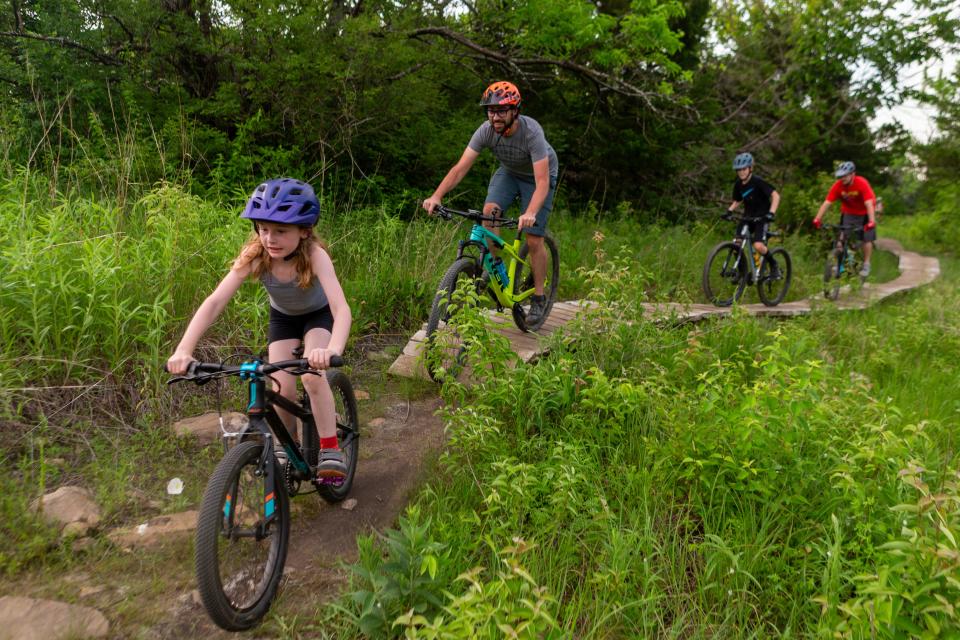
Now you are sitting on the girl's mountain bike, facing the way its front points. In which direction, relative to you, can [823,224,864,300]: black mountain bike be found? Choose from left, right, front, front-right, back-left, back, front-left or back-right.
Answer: back

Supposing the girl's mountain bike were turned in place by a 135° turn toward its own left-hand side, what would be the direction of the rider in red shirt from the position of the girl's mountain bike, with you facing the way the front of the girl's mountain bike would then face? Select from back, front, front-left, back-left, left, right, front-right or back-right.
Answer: front-left

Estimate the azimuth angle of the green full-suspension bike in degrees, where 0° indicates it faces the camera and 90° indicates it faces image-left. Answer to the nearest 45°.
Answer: approximately 45°

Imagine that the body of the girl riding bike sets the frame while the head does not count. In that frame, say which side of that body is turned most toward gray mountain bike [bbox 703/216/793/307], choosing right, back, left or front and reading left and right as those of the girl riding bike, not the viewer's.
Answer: back

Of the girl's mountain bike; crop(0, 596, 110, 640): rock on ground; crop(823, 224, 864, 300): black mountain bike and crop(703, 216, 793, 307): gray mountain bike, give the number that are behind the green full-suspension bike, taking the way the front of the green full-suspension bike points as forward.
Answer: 2

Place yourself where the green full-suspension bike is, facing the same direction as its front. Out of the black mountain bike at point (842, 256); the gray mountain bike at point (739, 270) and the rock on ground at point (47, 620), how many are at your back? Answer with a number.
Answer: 2

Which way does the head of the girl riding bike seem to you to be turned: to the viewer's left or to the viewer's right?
to the viewer's left

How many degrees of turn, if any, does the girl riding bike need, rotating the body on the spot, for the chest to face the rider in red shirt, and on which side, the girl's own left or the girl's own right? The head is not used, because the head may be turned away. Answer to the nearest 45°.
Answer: approximately 180°

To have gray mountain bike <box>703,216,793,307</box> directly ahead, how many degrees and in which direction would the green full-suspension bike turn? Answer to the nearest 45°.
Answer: approximately 180°

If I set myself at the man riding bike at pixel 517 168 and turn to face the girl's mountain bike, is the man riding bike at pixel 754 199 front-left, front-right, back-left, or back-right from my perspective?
back-left

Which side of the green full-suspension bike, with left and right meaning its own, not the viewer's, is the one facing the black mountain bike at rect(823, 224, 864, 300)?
back

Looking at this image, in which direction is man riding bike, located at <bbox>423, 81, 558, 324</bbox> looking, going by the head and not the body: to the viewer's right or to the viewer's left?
to the viewer's left

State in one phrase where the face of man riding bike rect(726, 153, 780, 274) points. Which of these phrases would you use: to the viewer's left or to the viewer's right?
to the viewer's left

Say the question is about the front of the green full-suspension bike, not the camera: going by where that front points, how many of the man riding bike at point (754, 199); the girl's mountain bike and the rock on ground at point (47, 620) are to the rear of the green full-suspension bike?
1
